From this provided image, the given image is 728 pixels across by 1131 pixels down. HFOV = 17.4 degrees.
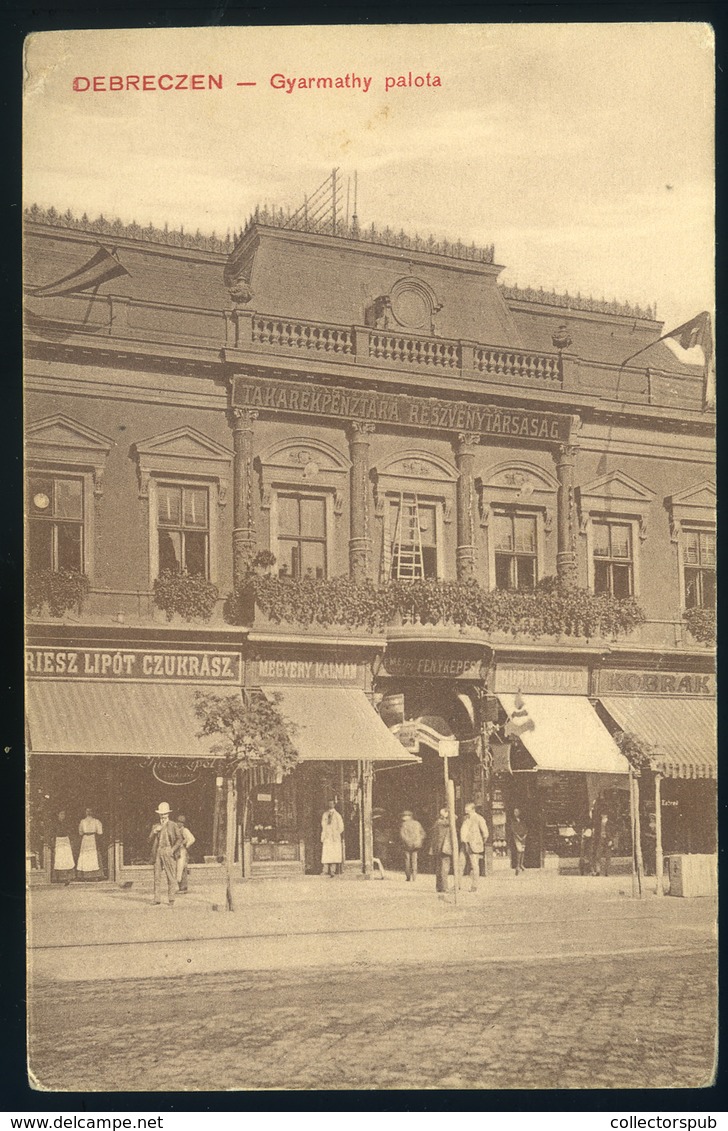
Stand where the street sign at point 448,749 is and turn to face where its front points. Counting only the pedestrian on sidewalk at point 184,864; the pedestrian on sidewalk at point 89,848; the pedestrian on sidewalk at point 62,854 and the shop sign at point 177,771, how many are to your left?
0

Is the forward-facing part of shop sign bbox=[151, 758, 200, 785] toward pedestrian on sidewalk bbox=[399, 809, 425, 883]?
no

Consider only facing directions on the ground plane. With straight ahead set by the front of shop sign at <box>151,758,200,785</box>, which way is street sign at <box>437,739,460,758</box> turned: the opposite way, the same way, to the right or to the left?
the same way

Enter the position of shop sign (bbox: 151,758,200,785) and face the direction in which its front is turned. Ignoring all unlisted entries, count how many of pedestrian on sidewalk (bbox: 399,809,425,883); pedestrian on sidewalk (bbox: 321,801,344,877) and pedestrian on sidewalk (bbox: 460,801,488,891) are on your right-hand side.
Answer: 0

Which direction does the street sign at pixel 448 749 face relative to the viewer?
toward the camera

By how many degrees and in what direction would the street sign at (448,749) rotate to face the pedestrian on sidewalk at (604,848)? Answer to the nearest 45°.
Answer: approximately 90° to its left

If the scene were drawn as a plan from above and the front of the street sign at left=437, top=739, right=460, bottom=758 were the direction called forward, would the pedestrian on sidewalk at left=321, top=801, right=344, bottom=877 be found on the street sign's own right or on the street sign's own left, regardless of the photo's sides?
on the street sign's own right

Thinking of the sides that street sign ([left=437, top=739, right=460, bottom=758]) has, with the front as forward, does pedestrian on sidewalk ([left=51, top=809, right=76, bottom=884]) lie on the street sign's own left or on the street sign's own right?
on the street sign's own right

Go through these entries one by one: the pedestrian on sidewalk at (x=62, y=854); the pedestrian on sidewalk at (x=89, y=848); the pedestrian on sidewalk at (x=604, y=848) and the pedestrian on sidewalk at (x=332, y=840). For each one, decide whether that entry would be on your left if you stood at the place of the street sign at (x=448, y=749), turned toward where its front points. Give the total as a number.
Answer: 1
